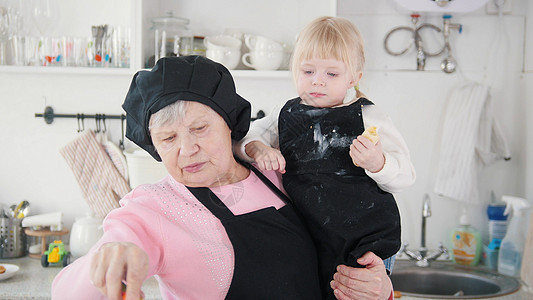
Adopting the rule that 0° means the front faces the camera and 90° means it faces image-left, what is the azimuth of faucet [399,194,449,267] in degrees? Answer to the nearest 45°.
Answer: approximately 0°

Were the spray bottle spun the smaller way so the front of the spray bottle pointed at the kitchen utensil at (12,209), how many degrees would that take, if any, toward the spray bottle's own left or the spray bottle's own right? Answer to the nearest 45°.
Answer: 0° — it already faces it

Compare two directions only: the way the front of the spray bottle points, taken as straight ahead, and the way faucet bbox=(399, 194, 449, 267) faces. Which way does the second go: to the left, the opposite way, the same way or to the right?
to the left

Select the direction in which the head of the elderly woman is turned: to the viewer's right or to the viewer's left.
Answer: to the viewer's left

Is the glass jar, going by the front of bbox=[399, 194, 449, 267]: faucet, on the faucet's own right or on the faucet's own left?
on the faucet's own right

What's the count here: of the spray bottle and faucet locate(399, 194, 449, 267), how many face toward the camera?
1

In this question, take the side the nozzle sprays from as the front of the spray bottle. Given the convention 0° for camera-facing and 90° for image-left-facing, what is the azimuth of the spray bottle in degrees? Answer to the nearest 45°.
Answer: approximately 90°
